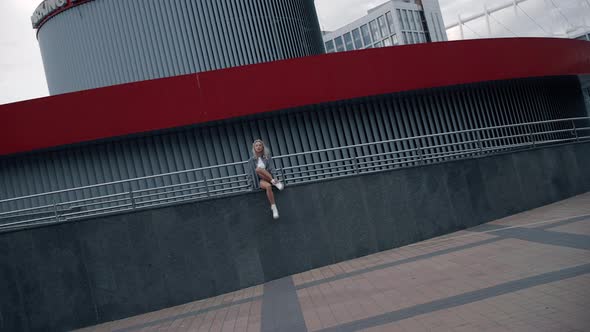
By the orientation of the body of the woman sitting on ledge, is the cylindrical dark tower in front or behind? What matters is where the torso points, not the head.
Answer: behind

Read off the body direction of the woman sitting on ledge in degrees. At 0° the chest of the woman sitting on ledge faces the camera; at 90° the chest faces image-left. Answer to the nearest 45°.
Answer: approximately 0°
